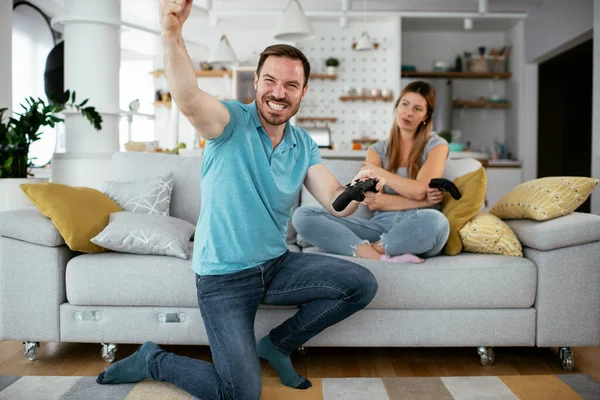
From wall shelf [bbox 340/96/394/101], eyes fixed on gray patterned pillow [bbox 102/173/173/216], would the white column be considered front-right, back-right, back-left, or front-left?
front-right

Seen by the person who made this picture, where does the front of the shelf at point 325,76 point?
facing the viewer

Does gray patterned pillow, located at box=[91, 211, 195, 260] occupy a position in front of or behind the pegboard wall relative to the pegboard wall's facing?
in front

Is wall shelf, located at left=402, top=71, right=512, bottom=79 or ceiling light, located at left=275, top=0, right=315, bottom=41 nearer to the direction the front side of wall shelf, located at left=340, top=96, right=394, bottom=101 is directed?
the ceiling light

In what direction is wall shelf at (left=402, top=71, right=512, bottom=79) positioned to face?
toward the camera

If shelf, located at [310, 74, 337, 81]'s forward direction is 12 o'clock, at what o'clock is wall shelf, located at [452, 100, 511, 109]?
The wall shelf is roughly at 9 o'clock from the shelf.

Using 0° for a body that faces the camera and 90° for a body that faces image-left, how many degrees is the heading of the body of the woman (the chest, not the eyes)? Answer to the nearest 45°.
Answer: approximately 45°

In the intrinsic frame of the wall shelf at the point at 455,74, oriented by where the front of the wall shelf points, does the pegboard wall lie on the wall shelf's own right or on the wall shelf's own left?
on the wall shelf's own right

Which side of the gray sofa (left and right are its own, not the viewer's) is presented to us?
front

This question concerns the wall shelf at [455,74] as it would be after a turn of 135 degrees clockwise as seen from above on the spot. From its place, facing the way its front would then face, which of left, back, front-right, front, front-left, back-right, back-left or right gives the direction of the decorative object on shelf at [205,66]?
front-left

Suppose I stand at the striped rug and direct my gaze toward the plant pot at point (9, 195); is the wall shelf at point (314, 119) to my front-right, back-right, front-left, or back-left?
front-right

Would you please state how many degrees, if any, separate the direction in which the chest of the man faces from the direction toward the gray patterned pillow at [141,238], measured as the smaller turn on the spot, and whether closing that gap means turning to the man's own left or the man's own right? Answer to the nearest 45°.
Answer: approximately 180°

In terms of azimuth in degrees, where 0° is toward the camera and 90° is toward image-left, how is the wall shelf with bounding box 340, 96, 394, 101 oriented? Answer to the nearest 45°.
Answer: approximately 0°
